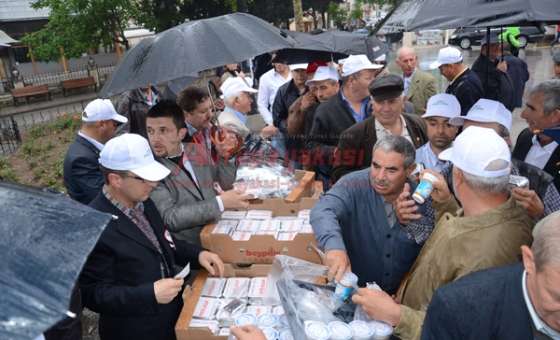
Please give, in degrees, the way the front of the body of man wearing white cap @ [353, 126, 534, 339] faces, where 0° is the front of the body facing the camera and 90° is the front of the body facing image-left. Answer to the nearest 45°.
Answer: approximately 135°

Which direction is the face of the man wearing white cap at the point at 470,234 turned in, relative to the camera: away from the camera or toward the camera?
away from the camera

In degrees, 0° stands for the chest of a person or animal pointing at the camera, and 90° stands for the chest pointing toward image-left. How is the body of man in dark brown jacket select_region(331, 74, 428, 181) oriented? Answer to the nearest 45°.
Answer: approximately 0°

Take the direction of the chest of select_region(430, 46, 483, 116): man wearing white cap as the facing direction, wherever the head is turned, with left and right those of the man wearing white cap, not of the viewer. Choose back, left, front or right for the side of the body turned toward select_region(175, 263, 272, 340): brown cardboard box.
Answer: left

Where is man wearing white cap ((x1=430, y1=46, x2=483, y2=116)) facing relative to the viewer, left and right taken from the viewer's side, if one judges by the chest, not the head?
facing to the left of the viewer

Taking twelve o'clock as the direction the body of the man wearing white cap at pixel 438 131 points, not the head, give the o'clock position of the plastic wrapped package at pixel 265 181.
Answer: The plastic wrapped package is roughly at 2 o'clock from the man wearing white cap.

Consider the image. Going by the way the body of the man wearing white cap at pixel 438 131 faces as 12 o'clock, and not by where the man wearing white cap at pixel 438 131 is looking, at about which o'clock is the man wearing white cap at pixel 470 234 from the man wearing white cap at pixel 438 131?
the man wearing white cap at pixel 470 234 is roughly at 12 o'clock from the man wearing white cap at pixel 438 131.

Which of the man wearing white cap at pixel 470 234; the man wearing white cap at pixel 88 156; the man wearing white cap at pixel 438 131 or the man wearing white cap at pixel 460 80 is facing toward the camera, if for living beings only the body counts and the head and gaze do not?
the man wearing white cap at pixel 438 131
